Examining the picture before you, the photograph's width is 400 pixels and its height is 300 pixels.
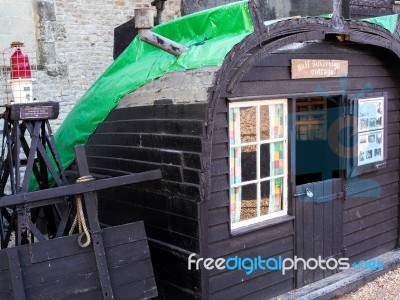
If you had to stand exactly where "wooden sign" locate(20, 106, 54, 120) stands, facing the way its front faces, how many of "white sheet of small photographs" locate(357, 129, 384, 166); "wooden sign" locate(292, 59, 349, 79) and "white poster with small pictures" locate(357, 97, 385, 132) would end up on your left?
3

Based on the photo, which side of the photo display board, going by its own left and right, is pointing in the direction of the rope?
right

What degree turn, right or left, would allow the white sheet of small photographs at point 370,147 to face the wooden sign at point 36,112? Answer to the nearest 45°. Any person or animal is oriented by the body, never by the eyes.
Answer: approximately 90° to its right

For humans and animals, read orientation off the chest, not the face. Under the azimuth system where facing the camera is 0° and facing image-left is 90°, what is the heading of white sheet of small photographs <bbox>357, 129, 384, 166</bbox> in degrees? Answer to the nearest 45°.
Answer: approximately 315°

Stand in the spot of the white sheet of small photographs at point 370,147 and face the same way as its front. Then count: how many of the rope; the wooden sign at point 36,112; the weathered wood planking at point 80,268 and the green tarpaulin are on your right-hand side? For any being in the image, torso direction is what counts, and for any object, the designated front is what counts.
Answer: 4

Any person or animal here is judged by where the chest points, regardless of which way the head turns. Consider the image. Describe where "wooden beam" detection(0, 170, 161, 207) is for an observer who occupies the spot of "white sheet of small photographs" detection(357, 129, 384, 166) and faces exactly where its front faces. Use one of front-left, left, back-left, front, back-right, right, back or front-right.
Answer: right

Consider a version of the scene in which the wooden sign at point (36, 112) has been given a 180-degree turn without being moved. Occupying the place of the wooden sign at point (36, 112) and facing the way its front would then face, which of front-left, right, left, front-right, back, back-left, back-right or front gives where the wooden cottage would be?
right

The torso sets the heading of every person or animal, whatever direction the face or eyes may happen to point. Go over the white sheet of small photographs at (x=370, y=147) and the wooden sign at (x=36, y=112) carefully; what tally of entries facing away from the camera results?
0

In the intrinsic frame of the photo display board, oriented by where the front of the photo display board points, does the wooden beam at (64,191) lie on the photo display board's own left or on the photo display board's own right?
on the photo display board's own right

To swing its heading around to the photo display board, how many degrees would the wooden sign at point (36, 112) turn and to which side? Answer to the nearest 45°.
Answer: approximately 90° to its left
